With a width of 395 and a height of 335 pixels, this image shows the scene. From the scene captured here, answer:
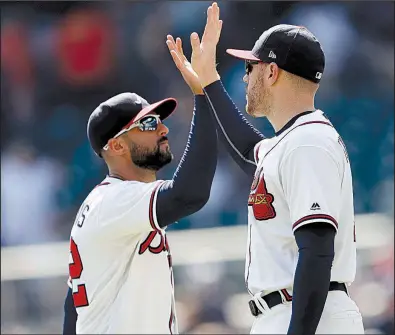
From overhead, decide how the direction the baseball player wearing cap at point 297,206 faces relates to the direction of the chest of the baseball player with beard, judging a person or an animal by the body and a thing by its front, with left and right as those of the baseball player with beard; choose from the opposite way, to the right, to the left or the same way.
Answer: the opposite way

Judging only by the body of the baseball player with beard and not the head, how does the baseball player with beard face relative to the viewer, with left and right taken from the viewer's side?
facing to the right of the viewer

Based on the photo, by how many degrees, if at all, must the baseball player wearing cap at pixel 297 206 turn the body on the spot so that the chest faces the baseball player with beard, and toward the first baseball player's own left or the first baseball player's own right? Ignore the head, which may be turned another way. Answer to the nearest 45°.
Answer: approximately 45° to the first baseball player's own right

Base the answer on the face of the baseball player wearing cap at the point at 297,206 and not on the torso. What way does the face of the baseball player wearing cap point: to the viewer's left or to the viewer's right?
to the viewer's left

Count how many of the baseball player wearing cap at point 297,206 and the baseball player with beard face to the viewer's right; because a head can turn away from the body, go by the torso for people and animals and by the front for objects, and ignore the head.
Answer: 1

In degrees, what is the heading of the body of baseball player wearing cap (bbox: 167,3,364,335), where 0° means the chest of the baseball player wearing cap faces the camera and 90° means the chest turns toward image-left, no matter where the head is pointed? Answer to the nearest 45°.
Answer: approximately 90°
